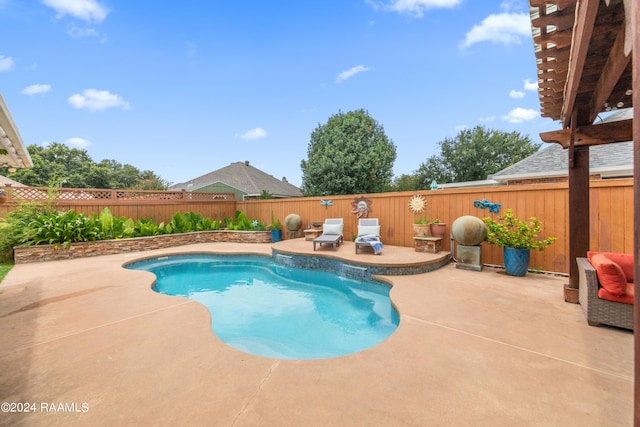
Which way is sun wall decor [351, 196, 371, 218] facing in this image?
toward the camera

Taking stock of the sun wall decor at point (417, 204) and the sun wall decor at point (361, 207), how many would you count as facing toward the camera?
2

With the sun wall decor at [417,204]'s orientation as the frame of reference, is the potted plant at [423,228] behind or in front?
in front

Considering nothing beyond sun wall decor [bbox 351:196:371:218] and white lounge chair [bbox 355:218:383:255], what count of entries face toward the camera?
2

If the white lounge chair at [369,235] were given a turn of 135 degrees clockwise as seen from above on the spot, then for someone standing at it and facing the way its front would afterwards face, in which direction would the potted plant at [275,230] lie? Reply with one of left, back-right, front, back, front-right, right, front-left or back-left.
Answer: front

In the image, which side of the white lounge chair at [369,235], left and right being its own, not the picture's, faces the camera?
front

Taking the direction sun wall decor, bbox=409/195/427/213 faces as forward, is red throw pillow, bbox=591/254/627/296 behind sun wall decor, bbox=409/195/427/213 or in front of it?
in front

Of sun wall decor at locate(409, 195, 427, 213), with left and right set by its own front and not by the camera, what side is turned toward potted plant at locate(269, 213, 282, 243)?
right

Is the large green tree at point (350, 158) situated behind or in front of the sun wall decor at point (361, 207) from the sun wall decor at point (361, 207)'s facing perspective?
behind

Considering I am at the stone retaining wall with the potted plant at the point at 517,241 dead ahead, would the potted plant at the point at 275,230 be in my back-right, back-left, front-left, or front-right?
front-left

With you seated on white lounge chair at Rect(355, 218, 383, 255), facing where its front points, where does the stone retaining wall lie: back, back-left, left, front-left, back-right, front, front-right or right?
right

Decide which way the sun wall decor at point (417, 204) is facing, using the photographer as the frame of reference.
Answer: facing the viewer

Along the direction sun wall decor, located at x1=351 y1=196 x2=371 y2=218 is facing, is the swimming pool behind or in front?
in front

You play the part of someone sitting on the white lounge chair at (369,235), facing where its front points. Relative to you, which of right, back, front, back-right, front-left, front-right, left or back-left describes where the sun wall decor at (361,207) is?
back
